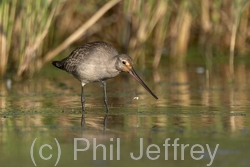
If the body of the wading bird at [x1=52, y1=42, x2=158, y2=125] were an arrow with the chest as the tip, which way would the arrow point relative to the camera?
to the viewer's right
